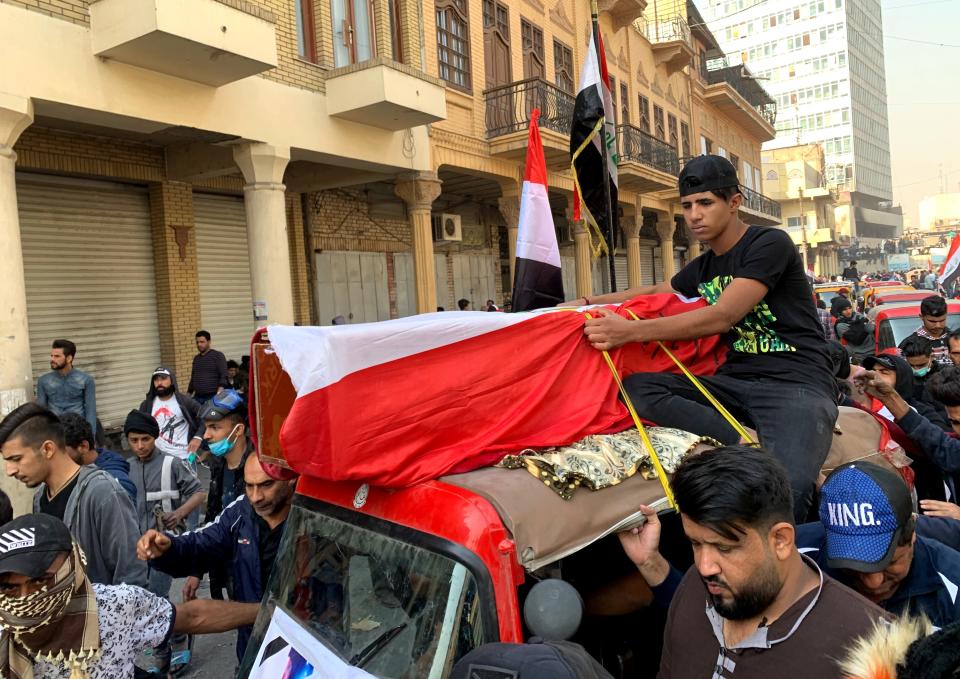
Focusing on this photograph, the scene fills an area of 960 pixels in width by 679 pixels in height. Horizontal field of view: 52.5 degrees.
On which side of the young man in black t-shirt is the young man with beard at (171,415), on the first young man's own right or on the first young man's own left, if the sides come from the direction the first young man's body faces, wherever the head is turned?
on the first young man's own right

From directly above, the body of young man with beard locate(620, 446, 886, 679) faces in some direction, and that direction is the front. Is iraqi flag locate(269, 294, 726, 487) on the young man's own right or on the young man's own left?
on the young man's own right

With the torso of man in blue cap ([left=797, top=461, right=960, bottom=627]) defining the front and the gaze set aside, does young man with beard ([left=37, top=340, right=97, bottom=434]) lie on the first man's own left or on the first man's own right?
on the first man's own right

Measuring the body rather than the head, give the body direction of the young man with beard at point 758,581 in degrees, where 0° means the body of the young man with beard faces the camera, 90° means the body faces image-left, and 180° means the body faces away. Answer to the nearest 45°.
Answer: approximately 45°

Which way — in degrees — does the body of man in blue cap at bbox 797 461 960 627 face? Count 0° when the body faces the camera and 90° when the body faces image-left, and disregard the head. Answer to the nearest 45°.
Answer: approximately 45°

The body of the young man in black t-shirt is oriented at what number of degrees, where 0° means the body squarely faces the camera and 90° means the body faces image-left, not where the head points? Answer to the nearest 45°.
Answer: approximately 45°

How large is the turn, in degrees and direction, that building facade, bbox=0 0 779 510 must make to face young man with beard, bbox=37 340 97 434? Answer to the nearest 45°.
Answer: approximately 45° to its right

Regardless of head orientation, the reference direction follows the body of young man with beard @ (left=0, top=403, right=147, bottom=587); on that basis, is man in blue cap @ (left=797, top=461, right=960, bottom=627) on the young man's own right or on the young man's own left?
on the young man's own left
